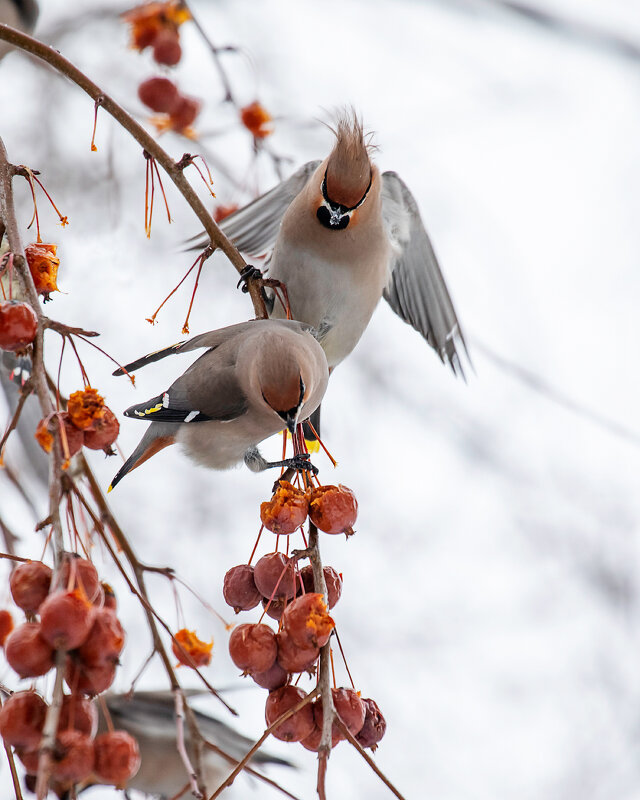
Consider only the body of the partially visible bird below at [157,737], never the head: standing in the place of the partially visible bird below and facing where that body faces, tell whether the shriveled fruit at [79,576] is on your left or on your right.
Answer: on your left

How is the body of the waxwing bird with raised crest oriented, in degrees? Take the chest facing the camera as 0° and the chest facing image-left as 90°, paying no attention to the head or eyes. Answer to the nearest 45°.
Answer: approximately 0°

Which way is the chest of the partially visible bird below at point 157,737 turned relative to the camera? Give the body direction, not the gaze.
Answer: to the viewer's left

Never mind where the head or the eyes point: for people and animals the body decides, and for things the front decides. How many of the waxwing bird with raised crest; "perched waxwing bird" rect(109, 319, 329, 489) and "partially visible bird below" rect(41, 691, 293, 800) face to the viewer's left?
1

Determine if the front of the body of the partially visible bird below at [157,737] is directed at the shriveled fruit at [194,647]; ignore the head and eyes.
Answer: no

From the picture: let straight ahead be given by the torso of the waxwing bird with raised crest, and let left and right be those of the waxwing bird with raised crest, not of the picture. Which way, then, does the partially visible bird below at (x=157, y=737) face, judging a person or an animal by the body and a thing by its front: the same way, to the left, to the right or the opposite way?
to the right

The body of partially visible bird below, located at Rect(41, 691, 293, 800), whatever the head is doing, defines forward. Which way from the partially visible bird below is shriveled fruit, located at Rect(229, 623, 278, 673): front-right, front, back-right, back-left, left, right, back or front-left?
left

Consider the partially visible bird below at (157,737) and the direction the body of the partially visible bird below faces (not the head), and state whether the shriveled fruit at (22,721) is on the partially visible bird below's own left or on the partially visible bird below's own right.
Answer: on the partially visible bird below's own left

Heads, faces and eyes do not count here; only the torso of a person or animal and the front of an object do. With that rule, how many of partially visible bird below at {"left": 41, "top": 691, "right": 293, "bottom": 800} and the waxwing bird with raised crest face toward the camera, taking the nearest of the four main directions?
1

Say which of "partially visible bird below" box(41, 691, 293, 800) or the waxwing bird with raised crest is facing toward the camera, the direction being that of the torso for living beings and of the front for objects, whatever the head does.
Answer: the waxwing bird with raised crest
